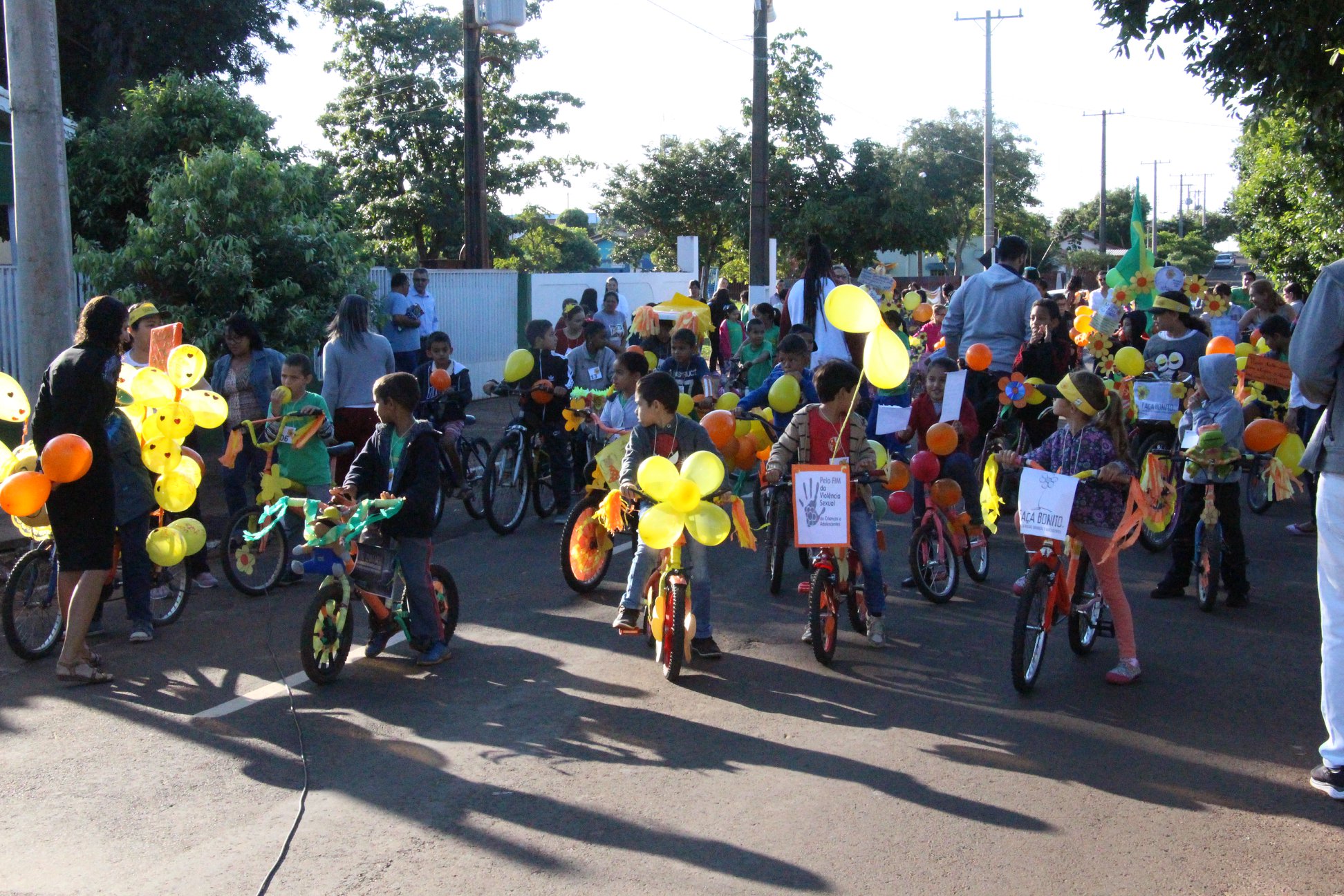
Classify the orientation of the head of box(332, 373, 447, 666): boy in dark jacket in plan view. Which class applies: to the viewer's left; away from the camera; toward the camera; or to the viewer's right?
to the viewer's left

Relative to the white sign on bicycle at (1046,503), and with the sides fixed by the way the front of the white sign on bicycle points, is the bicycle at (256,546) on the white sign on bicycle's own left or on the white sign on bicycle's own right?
on the white sign on bicycle's own right

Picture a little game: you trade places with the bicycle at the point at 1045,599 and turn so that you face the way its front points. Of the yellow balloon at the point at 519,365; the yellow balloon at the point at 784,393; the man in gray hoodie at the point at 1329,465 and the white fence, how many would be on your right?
3

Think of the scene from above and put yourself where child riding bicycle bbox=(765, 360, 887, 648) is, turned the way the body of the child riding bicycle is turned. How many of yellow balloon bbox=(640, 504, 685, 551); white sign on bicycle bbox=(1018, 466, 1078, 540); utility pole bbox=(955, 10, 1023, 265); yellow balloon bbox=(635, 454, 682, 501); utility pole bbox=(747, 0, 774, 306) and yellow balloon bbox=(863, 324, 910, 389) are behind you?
2

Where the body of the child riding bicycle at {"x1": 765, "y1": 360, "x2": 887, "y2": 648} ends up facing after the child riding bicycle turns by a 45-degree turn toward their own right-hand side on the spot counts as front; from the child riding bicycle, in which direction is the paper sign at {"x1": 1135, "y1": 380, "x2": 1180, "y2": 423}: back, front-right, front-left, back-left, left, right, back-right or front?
back

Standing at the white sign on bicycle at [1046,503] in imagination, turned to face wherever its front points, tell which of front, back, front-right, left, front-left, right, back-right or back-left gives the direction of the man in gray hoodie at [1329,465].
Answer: front-left

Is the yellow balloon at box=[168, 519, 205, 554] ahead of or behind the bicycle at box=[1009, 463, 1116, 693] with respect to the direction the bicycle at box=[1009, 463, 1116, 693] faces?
ahead

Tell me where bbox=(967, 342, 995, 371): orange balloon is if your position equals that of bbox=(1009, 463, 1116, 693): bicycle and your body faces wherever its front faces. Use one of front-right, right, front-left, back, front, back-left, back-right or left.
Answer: back-right

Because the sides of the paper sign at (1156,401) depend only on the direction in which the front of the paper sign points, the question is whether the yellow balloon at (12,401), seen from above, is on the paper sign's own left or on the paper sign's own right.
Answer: on the paper sign's own right

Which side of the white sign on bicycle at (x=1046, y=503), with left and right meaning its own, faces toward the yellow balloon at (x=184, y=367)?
right

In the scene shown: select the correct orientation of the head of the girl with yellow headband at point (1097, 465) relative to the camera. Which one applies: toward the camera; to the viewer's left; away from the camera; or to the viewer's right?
to the viewer's left

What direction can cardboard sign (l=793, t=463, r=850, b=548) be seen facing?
toward the camera

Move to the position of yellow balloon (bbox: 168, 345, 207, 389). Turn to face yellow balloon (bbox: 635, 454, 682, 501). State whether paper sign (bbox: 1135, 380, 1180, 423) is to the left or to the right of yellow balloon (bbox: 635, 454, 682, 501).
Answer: left
